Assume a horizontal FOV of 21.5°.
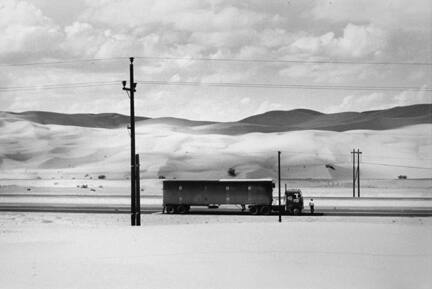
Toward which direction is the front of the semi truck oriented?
to the viewer's right
